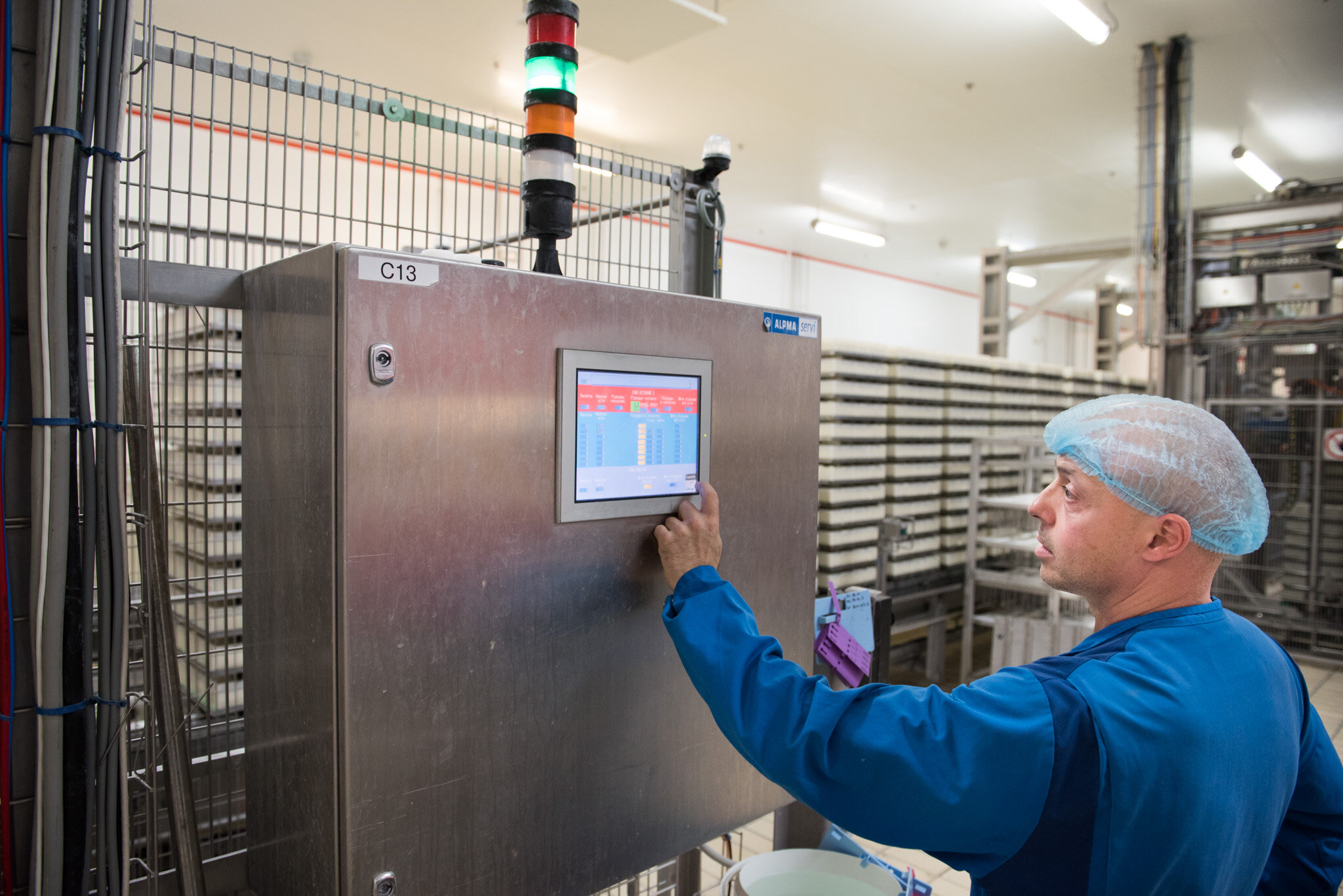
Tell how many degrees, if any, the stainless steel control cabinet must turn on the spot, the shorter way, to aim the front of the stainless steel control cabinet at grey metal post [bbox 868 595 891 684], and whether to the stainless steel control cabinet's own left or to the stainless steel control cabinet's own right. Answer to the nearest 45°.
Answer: approximately 90° to the stainless steel control cabinet's own left

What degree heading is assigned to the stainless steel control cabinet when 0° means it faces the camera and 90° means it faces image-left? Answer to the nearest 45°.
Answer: approximately 315°

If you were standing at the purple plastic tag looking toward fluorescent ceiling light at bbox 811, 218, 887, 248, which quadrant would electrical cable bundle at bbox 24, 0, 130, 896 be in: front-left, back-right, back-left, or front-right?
back-left

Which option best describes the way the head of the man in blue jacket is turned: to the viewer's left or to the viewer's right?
to the viewer's left

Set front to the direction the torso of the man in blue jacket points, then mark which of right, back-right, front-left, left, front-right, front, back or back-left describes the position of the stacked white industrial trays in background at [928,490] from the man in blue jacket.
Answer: front-right

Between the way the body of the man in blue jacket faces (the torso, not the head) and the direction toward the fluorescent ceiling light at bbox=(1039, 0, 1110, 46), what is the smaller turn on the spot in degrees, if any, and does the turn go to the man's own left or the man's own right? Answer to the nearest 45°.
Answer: approximately 45° to the man's own right

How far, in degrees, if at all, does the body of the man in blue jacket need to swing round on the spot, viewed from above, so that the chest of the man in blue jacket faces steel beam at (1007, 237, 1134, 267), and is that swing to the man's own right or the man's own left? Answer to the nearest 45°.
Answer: approximately 45° to the man's own right

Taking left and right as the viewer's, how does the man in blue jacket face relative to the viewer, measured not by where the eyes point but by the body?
facing away from the viewer and to the left of the viewer

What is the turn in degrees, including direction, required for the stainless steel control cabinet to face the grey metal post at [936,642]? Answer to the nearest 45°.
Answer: approximately 90° to its left

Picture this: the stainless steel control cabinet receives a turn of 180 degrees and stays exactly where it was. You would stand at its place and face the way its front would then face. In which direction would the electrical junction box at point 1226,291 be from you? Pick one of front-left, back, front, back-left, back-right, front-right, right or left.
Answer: right

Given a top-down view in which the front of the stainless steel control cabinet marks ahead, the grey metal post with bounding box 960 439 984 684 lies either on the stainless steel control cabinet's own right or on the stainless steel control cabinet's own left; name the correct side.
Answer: on the stainless steel control cabinet's own left

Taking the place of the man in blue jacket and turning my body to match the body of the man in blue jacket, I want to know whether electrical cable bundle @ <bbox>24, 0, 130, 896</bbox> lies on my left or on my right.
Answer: on my left

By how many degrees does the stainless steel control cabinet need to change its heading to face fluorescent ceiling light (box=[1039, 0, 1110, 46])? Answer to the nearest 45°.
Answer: approximately 90° to its left
